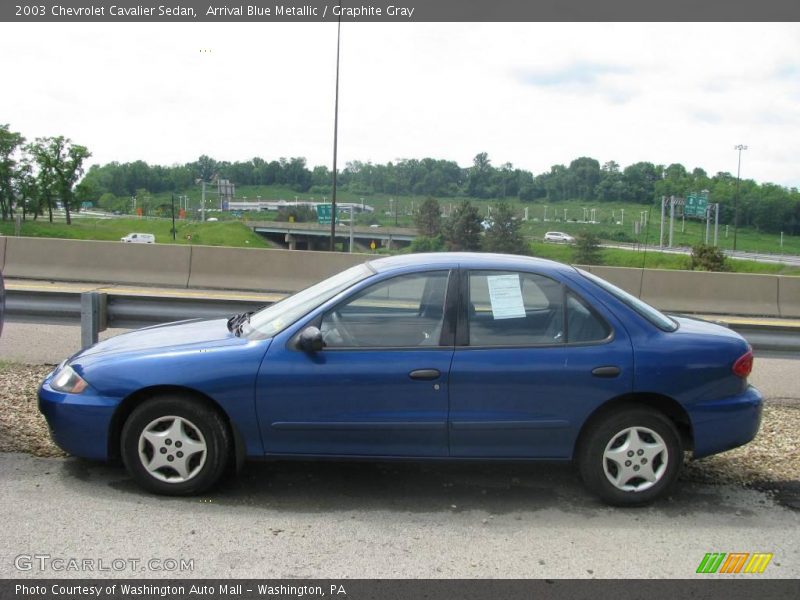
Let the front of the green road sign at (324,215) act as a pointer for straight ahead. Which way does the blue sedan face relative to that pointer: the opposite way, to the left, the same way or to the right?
to the right

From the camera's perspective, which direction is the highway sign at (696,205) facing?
toward the camera

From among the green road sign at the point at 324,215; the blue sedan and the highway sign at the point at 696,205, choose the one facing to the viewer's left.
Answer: the blue sedan

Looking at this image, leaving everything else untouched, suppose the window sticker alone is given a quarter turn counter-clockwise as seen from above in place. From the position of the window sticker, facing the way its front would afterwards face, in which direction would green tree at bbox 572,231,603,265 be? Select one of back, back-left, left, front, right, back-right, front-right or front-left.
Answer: left

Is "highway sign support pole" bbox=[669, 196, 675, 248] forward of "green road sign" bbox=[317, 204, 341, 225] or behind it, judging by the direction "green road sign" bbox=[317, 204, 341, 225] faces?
forward

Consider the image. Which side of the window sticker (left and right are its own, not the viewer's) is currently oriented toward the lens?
front

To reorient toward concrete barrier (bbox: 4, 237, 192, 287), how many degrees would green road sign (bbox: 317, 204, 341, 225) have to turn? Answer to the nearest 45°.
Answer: approximately 45° to its right

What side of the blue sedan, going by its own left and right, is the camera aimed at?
left

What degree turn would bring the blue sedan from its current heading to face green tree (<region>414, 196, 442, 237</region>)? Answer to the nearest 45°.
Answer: approximately 90° to its right

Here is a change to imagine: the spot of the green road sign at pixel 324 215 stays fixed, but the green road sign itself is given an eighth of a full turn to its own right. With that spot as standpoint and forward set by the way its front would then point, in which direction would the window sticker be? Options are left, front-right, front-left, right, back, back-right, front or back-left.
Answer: front-left

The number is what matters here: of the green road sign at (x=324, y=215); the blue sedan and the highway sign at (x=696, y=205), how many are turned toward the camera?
2
